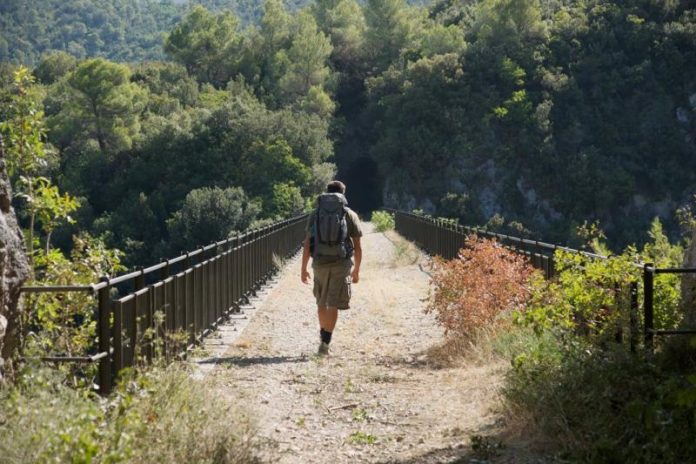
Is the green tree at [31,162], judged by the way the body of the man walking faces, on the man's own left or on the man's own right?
on the man's own left

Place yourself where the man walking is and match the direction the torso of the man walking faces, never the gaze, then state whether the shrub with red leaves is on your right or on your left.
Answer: on your right

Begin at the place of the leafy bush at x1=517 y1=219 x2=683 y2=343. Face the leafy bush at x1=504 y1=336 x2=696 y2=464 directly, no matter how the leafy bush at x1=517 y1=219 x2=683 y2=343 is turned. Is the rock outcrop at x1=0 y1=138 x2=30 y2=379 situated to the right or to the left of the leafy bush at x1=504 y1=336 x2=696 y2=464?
right

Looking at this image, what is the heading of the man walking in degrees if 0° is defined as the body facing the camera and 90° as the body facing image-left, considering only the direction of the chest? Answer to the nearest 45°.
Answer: approximately 180°

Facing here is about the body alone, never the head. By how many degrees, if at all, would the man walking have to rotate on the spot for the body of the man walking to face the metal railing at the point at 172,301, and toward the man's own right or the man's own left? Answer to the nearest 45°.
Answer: approximately 135° to the man's own left

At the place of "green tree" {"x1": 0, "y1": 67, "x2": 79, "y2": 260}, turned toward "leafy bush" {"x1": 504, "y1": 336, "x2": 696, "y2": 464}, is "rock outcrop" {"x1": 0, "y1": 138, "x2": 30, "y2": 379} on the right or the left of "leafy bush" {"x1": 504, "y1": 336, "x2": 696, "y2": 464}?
right
